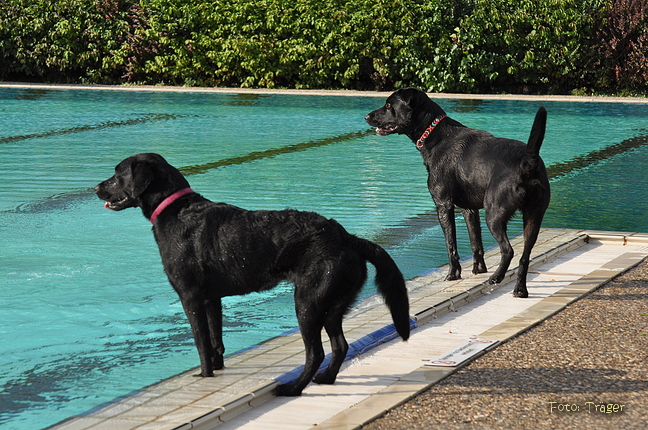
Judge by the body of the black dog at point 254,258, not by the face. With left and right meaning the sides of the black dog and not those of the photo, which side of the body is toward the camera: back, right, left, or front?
left

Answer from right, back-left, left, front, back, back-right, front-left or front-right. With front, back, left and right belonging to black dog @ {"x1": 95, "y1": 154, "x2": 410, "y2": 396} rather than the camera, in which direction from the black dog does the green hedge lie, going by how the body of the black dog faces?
right

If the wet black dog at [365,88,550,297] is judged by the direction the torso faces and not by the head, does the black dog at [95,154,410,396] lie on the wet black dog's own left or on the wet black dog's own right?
on the wet black dog's own left

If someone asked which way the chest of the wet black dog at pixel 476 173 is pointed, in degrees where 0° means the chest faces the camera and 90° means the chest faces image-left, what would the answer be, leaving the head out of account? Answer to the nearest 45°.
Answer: approximately 135°

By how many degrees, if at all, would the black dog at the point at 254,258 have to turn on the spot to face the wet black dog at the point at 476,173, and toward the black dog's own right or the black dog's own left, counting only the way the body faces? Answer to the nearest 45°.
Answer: approximately 135° to the black dog's own right

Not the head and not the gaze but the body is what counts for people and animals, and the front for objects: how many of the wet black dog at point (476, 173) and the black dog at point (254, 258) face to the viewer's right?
0

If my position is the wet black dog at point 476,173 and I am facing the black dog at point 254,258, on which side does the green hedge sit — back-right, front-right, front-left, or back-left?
back-right

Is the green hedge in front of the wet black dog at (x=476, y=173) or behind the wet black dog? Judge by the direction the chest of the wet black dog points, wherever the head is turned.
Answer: in front
